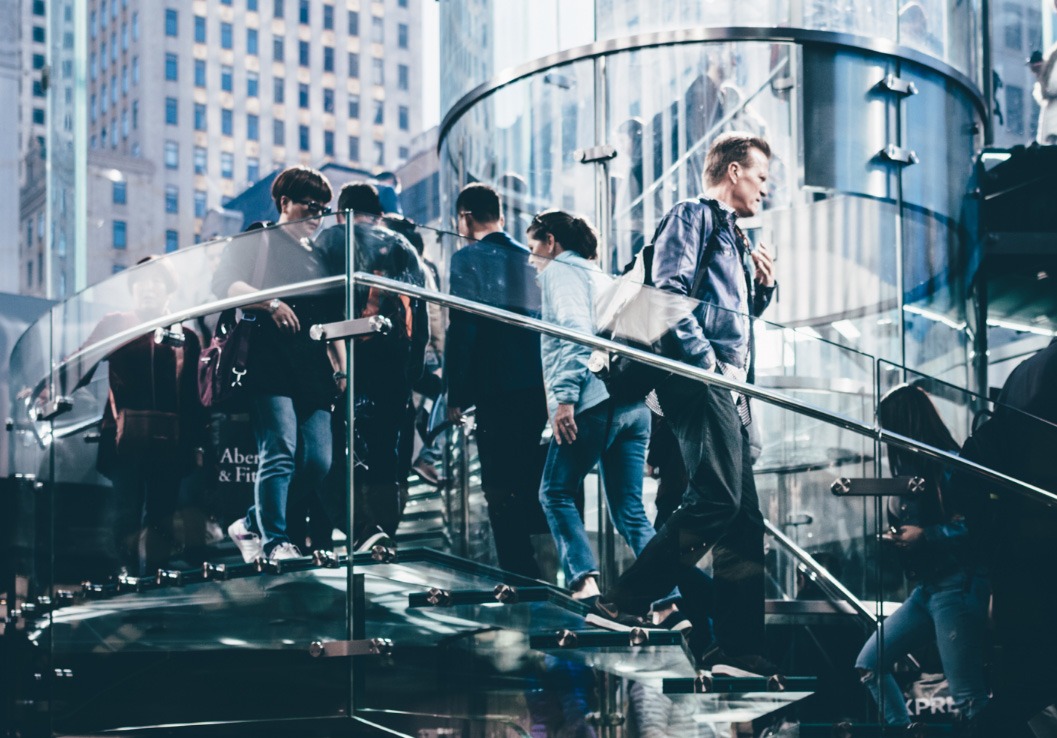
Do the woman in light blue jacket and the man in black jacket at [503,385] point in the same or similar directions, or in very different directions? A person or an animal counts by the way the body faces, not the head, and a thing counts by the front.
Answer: same or similar directions

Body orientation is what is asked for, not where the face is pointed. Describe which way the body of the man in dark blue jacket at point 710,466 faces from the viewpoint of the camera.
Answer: to the viewer's right

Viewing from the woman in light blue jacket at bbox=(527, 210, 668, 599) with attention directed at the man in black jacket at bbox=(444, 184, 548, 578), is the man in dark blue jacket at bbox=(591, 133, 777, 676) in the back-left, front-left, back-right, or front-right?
back-left

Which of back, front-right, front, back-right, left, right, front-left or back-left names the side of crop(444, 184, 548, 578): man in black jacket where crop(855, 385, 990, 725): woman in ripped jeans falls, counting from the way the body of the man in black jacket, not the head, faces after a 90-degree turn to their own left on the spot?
back-left
